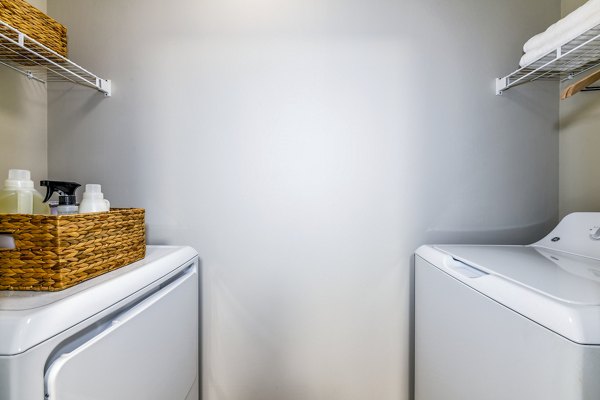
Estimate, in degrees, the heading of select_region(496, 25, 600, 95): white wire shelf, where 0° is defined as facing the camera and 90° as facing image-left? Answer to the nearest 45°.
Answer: approximately 45°

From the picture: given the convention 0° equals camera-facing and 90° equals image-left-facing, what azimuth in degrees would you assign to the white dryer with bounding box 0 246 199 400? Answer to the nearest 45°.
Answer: approximately 315°

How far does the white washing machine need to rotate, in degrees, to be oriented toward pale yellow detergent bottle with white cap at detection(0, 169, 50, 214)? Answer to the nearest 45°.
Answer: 0° — it already faces it

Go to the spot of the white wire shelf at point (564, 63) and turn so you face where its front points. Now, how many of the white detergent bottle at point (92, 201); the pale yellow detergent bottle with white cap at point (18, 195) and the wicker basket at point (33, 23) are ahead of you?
3

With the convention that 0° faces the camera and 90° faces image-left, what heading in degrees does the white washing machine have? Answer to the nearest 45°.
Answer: approximately 45°

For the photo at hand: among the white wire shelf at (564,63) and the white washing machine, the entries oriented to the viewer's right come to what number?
0
